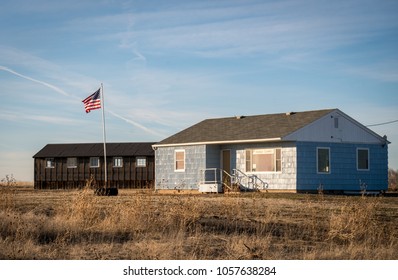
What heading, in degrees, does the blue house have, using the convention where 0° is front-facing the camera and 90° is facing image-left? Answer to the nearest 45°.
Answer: approximately 45°

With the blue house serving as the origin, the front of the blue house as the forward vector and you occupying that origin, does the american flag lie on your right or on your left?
on your right
